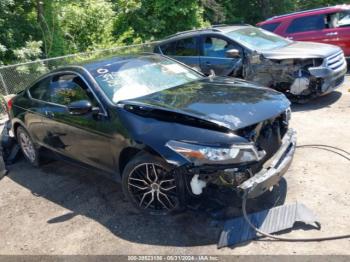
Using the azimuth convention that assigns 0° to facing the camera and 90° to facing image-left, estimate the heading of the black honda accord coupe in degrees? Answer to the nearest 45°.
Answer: approximately 315°

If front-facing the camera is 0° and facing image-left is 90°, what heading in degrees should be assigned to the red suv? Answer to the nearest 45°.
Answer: approximately 270°

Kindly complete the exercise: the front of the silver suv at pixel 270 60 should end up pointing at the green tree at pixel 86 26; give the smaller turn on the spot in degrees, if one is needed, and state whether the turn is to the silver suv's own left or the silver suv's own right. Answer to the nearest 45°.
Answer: approximately 180°

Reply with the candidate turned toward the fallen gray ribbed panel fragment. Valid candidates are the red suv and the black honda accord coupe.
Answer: the black honda accord coupe

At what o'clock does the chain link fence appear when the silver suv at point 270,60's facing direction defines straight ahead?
The chain link fence is roughly at 5 o'clock from the silver suv.

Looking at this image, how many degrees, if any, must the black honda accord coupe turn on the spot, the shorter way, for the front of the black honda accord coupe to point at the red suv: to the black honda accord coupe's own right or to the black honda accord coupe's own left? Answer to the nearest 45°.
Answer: approximately 90° to the black honda accord coupe's own left

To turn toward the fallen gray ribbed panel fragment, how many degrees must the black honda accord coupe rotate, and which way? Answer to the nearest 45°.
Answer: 0° — it already faces it

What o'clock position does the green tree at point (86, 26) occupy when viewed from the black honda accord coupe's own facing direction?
The green tree is roughly at 7 o'clock from the black honda accord coupe.
